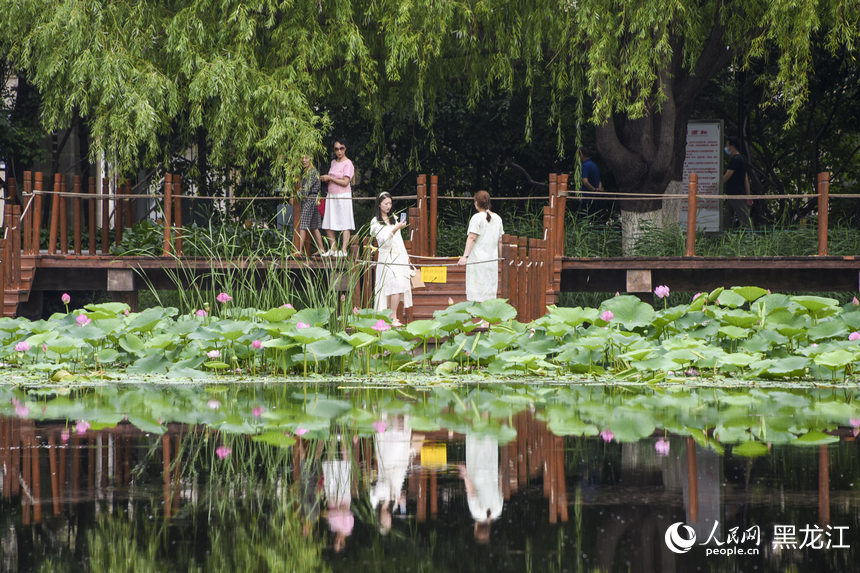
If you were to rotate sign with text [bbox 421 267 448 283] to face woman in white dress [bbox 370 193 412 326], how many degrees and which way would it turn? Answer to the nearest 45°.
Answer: approximately 45° to its right

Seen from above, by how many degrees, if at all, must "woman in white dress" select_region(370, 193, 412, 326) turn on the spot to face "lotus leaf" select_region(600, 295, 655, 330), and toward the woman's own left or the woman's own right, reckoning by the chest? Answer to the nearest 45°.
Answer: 0° — they already face it

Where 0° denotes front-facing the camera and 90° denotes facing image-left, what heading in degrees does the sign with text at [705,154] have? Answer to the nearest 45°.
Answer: approximately 0°
